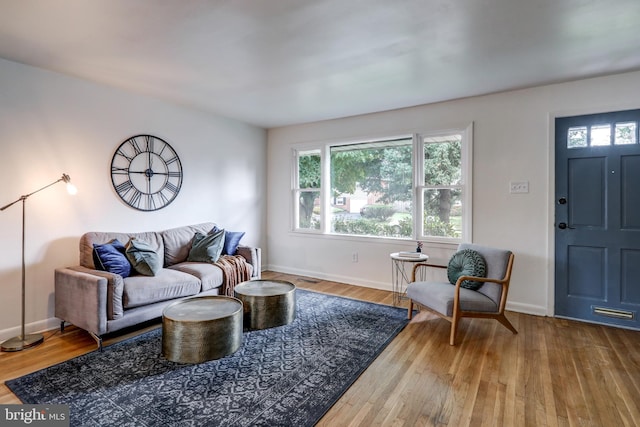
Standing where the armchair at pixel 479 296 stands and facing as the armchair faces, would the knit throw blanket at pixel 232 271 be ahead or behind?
ahead

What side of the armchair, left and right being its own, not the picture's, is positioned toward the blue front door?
back

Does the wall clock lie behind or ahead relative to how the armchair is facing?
ahead

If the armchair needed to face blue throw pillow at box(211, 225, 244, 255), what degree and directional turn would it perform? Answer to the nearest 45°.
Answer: approximately 45° to its right

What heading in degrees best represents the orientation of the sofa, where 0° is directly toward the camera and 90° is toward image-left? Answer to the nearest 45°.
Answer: approximately 315°

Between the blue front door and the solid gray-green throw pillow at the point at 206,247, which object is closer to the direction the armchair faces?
the solid gray-green throw pillow

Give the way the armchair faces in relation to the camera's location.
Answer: facing the viewer and to the left of the viewer

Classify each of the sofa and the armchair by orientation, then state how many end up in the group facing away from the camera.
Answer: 0

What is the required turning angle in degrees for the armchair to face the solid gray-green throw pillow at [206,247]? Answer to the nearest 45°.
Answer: approximately 45° to its right

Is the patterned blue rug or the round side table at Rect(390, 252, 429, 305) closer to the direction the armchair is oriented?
the patterned blue rug

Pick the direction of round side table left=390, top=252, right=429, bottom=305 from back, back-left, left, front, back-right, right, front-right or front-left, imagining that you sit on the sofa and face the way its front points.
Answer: front-left

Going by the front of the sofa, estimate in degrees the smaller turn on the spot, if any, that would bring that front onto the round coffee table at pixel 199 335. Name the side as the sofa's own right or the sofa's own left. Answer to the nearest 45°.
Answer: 0° — it already faces it

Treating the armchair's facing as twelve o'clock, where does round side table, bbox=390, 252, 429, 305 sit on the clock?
The round side table is roughly at 3 o'clock from the armchair.
